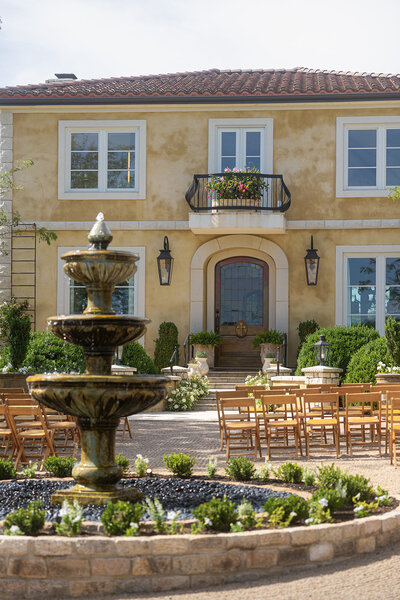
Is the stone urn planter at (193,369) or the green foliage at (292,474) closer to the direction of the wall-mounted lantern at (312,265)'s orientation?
the green foliage

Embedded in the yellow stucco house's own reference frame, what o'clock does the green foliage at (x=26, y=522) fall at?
The green foliage is roughly at 12 o'clock from the yellow stucco house.

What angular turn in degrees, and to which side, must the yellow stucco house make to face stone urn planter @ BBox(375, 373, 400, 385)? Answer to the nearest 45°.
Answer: approximately 45° to its left

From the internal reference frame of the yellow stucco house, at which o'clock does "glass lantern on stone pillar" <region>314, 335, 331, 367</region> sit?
The glass lantern on stone pillar is roughly at 11 o'clock from the yellow stucco house.

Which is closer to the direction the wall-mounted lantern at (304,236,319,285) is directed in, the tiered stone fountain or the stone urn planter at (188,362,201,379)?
the tiered stone fountain

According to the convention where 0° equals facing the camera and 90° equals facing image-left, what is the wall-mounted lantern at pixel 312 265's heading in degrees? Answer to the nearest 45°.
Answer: approximately 0°

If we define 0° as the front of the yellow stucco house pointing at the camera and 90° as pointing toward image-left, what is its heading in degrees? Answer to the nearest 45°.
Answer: approximately 0°

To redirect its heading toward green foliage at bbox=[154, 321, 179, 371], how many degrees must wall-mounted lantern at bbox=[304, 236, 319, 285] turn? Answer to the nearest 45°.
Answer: approximately 90° to its right
